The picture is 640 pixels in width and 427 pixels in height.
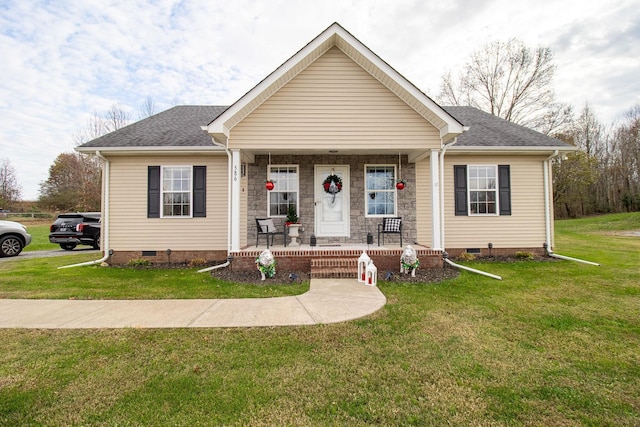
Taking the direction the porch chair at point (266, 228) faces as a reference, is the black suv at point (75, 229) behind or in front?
behind

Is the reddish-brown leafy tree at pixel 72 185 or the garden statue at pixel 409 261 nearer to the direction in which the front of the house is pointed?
the garden statue

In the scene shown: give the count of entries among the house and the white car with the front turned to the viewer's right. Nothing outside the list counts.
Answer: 1

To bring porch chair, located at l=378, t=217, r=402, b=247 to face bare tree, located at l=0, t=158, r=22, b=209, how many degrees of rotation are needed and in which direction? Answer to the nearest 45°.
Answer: approximately 90° to its right

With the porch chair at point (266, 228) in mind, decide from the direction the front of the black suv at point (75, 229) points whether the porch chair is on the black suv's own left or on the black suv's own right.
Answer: on the black suv's own right

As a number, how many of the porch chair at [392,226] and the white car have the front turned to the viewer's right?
1

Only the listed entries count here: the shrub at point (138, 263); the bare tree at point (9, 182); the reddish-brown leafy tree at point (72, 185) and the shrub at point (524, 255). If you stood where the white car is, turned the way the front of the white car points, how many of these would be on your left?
2

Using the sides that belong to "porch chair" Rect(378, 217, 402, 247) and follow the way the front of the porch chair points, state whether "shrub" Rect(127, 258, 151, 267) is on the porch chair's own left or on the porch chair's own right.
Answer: on the porch chair's own right

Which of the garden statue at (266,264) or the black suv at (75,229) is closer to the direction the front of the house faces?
the garden statue

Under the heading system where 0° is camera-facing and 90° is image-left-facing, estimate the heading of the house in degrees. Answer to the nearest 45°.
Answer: approximately 0°

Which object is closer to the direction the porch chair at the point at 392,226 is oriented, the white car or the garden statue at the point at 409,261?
the garden statue

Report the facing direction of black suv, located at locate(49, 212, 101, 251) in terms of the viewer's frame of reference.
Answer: facing away from the viewer and to the right of the viewer

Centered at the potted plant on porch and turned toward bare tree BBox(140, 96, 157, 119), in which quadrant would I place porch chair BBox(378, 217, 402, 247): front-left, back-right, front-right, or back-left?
back-right

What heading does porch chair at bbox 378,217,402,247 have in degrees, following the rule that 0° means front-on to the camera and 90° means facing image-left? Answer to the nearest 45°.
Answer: approximately 0°

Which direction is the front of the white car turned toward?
to the viewer's right

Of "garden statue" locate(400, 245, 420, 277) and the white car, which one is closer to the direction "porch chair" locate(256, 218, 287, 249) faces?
the garden statue
